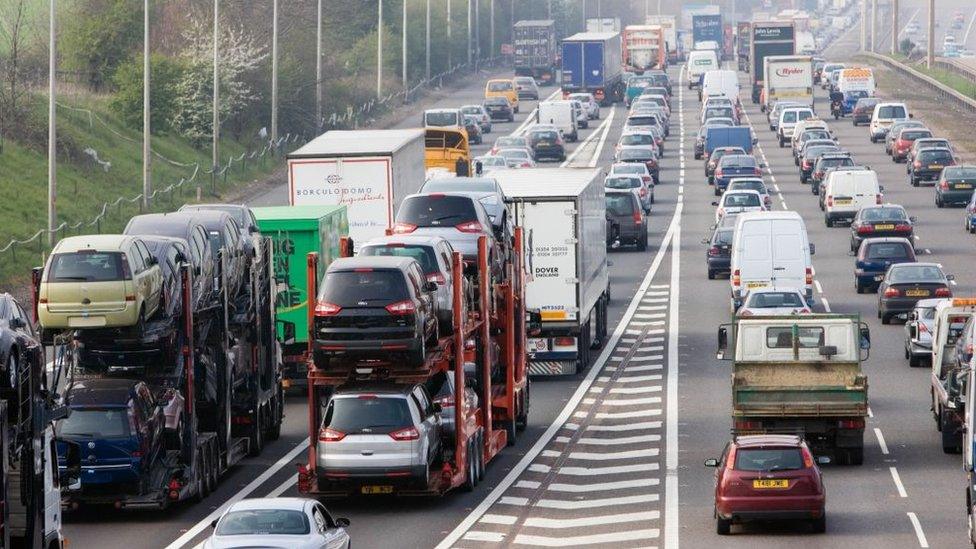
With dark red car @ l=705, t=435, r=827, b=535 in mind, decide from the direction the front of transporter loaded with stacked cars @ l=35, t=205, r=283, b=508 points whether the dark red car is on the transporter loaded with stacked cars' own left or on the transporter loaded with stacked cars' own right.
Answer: on the transporter loaded with stacked cars' own right

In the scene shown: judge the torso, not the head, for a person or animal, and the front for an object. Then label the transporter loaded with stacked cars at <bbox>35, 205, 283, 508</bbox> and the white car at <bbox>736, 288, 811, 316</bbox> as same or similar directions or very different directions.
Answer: same or similar directions

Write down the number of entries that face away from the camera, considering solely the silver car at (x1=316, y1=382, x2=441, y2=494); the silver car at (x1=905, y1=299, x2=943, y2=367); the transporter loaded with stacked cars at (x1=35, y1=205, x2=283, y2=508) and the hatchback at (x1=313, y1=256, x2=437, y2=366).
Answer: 4

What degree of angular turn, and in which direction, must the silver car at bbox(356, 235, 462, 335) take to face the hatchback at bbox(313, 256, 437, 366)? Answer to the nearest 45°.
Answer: approximately 135° to its left

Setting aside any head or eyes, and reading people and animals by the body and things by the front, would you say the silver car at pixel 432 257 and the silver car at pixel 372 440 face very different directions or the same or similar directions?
same or similar directions

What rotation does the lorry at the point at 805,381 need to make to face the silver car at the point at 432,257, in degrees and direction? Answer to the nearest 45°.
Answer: approximately 90° to its left

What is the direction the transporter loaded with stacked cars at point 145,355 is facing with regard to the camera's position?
facing away from the viewer

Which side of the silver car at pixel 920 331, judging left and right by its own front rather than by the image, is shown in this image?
back

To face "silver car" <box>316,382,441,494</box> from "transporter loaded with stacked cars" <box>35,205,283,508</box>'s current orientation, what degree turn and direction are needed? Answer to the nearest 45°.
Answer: approximately 135° to its right

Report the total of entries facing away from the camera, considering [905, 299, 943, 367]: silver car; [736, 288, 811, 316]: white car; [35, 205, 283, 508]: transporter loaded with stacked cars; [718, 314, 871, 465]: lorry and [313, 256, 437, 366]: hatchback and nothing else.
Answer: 5

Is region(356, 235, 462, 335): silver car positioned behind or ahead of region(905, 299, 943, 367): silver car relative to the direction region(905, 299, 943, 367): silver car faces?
behind

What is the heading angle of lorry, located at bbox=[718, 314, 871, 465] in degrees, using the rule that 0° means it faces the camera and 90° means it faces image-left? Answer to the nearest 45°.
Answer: approximately 180°

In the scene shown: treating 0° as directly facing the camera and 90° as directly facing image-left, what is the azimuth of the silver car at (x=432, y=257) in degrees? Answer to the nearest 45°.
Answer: approximately 180°

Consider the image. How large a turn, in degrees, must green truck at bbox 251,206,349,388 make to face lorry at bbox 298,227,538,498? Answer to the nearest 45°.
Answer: approximately 135° to its right

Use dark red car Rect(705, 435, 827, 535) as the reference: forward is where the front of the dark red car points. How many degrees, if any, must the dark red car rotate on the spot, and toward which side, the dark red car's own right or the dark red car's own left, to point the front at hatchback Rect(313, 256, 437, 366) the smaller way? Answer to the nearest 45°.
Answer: approximately 90° to the dark red car's own left

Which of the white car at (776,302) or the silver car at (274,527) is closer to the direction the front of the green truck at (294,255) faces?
the white car

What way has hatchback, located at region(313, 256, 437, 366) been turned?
away from the camera

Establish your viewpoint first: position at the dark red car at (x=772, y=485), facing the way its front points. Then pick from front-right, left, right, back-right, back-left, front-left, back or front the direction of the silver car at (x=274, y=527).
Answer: back-left

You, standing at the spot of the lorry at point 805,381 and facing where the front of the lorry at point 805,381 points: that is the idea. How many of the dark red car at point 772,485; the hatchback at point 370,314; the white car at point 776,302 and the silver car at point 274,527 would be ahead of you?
1

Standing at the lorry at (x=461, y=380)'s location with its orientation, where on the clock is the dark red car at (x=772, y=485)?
The dark red car is roughly at 5 o'clock from the lorry.

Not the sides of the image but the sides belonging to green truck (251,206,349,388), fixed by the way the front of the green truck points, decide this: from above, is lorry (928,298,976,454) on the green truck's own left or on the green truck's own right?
on the green truck's own right
